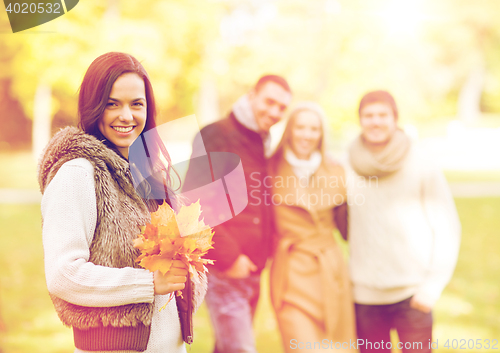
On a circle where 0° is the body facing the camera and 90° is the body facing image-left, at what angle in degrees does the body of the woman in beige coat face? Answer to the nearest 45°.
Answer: approximately 0°

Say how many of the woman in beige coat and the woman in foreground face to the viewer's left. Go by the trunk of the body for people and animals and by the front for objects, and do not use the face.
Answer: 0

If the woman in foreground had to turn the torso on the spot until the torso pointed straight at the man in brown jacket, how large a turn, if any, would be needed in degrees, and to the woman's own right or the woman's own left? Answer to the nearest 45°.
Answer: approximately 90° to the woman's own left

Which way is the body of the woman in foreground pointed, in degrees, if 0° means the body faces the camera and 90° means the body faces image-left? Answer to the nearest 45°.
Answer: approximately 315°
